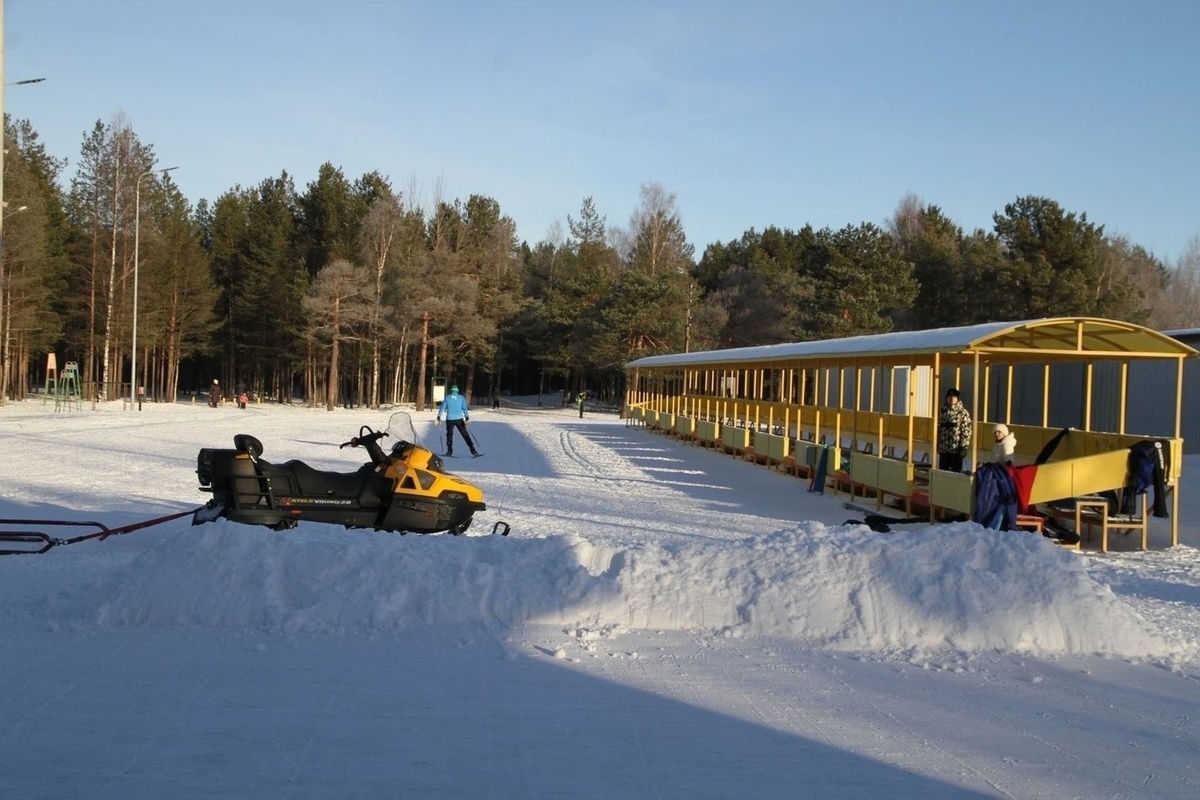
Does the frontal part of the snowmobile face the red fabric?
yes

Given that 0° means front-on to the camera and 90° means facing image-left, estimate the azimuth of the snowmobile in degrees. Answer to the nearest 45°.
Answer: approximately 270°

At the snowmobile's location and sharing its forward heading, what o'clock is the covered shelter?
The covered shelter is roughly at 11 o'clock from the snowmobile.

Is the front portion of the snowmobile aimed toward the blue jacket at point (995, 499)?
yes

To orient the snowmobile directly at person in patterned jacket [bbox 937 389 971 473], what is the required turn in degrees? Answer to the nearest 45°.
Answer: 0° — it already faces them
